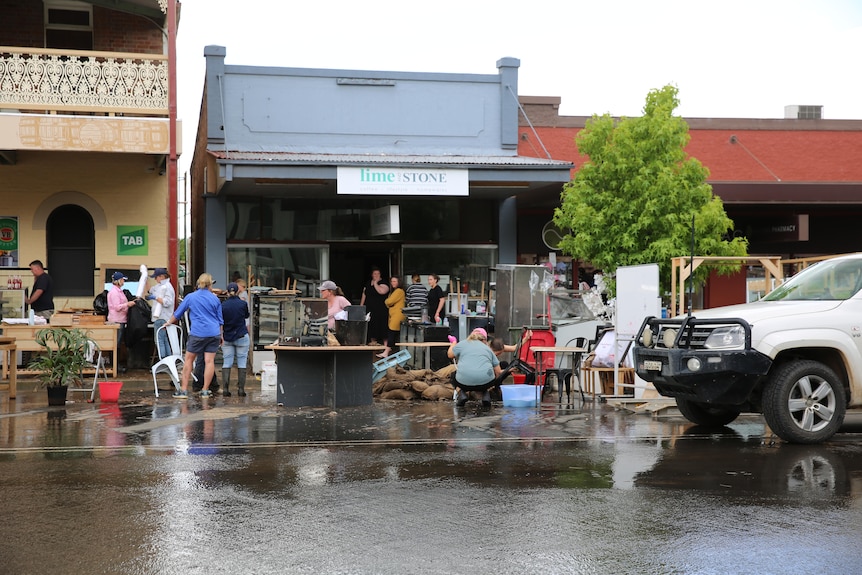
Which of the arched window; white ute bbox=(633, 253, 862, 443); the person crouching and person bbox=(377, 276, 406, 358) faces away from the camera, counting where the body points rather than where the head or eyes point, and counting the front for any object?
the person crouching

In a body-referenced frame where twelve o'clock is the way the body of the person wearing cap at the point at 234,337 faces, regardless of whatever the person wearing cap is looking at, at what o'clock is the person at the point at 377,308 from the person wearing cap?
The person is roughly at 1 o'clock from the person wearing cap.

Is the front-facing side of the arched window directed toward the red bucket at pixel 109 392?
yes

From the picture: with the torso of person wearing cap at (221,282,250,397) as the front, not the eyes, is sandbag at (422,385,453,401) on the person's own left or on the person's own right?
on the person's own right

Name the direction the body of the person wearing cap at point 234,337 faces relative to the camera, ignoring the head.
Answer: away from the camera

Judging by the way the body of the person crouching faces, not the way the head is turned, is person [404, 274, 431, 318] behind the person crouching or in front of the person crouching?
in front

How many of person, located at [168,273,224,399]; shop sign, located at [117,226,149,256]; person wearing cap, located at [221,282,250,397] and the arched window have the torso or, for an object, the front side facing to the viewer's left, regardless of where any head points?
0

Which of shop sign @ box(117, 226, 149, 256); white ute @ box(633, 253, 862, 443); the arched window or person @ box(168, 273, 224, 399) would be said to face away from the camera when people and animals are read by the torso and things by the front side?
the person

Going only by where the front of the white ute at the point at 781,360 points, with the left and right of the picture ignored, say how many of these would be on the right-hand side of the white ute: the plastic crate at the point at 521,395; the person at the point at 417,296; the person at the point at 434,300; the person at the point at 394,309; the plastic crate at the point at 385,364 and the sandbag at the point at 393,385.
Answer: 6

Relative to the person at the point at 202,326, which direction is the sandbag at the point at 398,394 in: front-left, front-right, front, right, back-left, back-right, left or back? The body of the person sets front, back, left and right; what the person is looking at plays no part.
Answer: right

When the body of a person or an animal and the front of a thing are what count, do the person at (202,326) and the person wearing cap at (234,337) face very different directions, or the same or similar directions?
same or similar directions

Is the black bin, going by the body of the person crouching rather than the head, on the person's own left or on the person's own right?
on the person's own left

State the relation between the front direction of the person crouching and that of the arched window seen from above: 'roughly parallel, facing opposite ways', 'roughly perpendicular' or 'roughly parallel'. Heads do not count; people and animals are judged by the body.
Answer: roughly parallel, facing opposite ways

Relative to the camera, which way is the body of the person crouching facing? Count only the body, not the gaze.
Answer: away from the camera

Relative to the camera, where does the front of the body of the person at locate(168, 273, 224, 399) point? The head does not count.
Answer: away from the camera

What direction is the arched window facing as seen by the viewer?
toward the camera

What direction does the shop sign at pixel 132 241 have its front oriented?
toward the camera

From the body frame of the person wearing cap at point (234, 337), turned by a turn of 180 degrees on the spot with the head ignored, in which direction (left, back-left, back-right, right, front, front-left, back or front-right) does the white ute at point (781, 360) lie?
front-left
